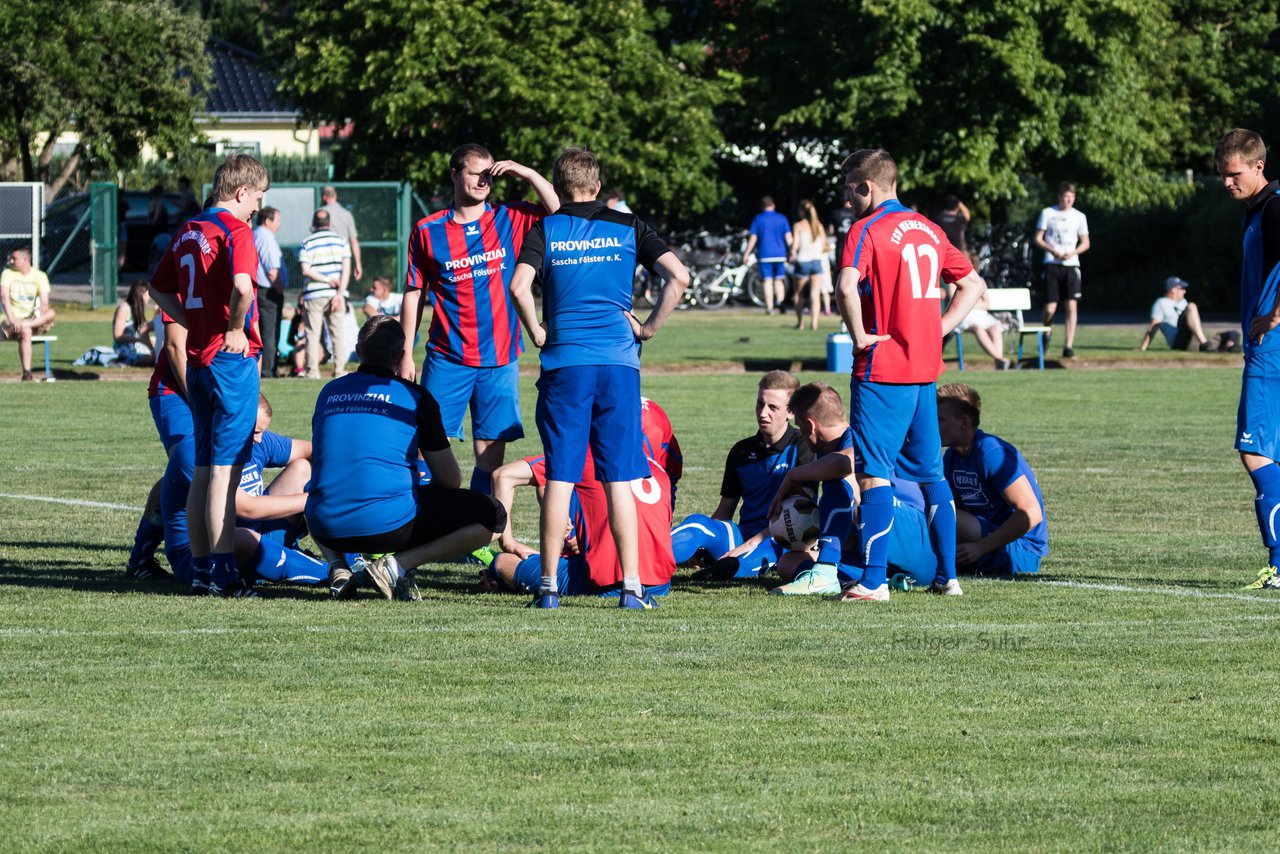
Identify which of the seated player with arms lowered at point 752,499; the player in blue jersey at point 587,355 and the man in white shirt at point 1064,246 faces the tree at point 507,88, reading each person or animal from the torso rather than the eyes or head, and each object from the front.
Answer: the player in blue jersey

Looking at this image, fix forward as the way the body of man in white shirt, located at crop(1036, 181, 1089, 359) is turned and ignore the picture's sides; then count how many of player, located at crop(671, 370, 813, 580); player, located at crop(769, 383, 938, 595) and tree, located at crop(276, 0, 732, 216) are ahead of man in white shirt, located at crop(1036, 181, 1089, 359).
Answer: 2

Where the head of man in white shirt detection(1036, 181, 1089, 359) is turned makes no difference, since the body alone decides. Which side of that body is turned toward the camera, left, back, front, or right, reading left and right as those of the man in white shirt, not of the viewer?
front

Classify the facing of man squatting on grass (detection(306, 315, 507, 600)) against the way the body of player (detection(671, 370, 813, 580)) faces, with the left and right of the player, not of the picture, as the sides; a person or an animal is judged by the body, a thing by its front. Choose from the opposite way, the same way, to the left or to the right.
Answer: the opposite way

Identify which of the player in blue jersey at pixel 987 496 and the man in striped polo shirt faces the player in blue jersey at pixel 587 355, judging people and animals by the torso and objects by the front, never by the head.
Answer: the player in blue jersey at pixel 987 496

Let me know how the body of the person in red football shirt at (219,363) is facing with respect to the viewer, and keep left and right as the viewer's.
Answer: facing away from the viewer and to the right of the viewer

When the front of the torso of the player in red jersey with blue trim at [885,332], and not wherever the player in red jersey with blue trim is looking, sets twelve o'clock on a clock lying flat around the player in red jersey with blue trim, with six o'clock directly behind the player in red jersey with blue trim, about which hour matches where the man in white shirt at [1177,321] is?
The man in white shirt is roughly at 2 o'clock from the player in red jersey with blue trim.

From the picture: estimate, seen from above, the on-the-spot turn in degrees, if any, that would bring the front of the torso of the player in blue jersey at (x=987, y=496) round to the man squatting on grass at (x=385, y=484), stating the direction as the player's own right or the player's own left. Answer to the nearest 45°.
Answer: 0° — they already face them

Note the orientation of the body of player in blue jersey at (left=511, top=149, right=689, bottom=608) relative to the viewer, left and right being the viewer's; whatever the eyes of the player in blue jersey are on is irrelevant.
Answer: facing away from the viewer

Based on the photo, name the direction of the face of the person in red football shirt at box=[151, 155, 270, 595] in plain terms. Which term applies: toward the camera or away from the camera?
away from the camera

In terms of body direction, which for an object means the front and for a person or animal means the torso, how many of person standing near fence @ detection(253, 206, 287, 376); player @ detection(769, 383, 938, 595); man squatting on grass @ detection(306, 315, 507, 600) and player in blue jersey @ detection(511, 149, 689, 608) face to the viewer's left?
1

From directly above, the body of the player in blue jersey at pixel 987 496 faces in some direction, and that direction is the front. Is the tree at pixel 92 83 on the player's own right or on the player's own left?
on the player's own right

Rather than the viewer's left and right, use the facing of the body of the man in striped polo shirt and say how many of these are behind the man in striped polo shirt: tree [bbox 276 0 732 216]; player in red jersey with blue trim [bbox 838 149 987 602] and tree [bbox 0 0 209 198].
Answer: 1

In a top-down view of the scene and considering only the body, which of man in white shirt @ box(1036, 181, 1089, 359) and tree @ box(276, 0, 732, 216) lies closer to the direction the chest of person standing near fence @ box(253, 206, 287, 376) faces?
the man in white shirt

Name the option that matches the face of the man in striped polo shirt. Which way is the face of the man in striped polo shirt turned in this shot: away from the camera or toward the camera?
away from the camera

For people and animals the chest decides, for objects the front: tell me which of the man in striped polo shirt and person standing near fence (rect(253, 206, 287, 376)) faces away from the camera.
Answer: the man in striped polo shirt

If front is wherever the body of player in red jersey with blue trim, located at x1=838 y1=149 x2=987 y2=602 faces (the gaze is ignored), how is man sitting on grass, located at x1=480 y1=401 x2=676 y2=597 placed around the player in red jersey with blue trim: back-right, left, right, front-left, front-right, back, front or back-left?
front-left

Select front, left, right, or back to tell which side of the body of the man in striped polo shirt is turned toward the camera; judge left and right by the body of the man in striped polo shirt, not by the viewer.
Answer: back
